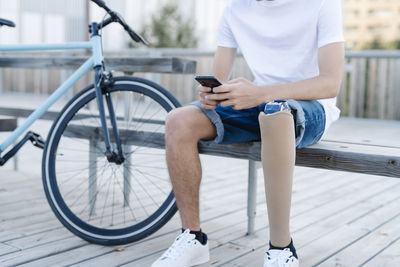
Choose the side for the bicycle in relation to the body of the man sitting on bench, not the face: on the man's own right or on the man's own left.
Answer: on the man's own right

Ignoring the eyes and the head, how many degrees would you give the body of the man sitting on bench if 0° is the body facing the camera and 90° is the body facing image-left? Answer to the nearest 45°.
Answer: approximately 45°

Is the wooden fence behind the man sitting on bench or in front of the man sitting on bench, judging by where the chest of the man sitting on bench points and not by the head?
behind
